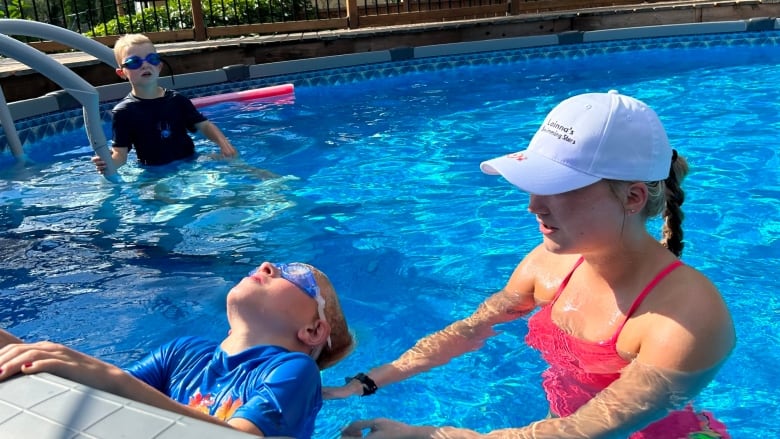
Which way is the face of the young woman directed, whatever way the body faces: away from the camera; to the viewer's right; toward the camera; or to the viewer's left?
to the viewer's left

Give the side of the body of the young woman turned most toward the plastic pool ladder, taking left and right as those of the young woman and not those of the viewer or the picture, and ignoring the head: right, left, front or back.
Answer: right

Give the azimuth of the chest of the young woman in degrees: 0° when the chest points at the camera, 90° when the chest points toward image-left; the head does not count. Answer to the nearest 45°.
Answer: approximately 45°
